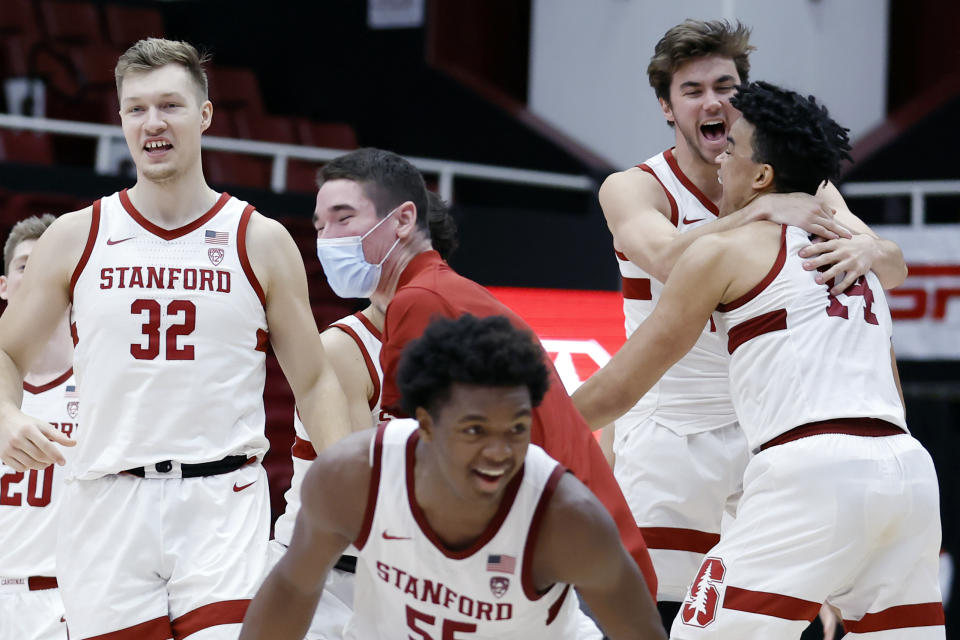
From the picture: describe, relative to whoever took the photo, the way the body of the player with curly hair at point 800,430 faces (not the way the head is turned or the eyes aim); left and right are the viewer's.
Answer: facing away from the viewer and to the left of the viewer

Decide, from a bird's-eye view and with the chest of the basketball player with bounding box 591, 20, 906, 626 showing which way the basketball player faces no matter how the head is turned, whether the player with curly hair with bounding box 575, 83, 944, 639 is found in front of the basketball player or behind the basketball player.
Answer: in front

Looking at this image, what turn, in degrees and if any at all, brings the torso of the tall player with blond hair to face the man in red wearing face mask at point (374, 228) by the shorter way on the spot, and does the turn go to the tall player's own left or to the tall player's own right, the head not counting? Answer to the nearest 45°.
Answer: approximately 90° to the tall player's own left

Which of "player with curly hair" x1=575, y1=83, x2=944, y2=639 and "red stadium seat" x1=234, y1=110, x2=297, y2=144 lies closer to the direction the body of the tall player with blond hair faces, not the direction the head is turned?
the player with curly hair

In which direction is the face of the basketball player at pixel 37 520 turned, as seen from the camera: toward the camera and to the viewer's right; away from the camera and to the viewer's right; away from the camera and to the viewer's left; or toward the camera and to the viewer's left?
toward the camera and to the viewer's right

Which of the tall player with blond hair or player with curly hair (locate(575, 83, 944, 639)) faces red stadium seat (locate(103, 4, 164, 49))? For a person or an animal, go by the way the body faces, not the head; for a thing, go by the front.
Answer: the player with curly hair
